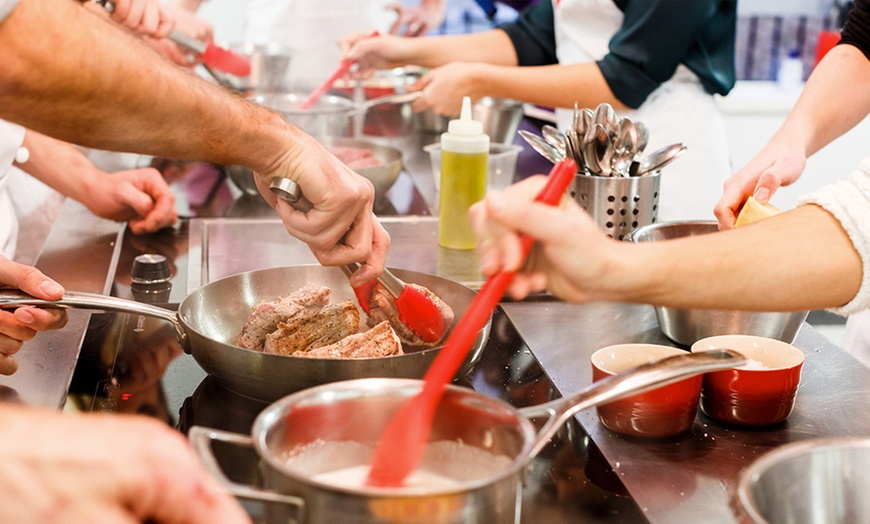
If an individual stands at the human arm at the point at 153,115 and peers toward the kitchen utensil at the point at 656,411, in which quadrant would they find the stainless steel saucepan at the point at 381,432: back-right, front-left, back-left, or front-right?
front-right

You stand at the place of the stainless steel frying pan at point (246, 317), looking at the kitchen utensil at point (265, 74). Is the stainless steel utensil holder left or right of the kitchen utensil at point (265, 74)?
right

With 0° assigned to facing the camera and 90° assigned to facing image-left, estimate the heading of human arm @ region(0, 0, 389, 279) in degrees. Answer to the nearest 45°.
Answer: approximately 270°

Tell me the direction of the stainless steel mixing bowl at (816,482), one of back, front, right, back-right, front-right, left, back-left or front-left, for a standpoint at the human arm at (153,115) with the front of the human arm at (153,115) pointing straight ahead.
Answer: front-right

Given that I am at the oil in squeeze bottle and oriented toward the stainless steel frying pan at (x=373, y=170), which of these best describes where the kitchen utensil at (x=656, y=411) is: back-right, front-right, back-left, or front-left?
back-left

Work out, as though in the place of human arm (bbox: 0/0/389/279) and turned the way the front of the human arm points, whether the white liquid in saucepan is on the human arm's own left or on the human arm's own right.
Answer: on the human arm's own right

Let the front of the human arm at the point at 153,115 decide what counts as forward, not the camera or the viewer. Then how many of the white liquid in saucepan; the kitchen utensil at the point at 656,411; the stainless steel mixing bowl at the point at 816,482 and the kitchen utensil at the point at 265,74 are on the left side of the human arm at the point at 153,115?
1

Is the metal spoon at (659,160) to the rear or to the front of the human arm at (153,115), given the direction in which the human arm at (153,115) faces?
to the front
